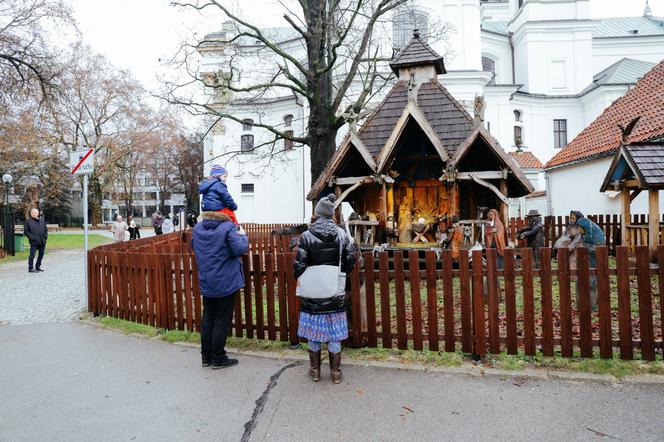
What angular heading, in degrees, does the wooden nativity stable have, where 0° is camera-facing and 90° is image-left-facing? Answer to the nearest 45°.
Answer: approximately 0°

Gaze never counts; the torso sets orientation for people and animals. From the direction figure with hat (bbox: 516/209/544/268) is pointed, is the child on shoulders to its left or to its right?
on its left

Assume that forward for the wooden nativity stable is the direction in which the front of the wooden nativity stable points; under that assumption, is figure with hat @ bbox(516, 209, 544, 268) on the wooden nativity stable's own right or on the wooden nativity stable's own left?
on the wooden nativity stable's own left

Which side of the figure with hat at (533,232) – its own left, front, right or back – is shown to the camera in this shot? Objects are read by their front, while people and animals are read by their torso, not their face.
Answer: left

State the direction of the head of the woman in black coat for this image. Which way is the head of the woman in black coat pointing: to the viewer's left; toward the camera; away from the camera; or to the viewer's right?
away from the camera

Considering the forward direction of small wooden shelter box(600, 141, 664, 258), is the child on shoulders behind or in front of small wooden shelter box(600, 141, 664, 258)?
in front

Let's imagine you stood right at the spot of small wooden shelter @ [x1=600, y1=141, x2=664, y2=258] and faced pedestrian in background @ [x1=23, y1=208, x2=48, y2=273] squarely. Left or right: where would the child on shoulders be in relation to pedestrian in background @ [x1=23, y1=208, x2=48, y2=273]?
left

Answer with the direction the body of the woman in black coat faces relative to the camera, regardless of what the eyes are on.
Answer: away from the camera

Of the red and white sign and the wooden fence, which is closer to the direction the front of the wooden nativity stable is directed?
the wooden fence

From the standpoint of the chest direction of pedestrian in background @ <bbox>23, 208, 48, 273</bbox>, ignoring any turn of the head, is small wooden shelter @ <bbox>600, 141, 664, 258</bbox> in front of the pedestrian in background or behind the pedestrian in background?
in front

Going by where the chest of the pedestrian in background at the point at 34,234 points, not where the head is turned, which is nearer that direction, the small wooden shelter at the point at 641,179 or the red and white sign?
the red and white sign

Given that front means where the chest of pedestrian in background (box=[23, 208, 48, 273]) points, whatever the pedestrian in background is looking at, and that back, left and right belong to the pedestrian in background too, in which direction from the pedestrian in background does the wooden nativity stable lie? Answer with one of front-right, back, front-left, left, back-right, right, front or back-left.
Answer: front-left
